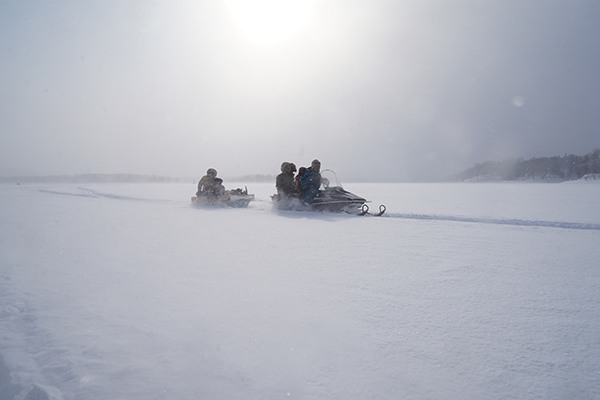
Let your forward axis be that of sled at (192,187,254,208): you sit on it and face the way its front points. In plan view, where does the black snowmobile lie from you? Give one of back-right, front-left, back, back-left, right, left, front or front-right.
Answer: front-right

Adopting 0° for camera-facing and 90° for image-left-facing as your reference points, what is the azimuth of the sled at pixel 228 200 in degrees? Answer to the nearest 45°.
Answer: approximately 270°

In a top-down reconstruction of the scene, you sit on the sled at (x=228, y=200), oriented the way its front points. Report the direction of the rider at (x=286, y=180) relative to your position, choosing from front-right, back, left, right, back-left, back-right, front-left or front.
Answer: front-right

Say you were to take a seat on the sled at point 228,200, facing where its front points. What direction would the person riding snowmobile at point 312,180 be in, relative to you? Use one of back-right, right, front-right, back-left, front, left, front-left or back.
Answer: front-right

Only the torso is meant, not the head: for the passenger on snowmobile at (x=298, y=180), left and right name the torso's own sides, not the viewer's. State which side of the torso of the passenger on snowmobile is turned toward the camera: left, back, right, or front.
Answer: right

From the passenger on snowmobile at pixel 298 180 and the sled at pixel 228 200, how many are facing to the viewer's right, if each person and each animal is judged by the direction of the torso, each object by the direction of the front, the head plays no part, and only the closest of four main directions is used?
2

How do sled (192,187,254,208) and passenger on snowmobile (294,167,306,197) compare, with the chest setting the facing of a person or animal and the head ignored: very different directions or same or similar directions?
same or similar directions

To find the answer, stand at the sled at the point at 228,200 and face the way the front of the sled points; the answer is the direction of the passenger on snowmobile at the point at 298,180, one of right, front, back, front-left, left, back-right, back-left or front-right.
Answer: front-right

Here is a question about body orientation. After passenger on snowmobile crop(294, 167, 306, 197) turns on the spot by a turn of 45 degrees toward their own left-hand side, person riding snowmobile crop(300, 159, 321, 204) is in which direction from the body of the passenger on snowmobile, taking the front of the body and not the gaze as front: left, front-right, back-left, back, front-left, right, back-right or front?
right
